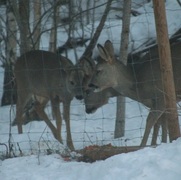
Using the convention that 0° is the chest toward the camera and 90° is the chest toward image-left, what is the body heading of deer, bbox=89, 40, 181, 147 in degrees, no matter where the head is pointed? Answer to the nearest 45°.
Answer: approximately 90°

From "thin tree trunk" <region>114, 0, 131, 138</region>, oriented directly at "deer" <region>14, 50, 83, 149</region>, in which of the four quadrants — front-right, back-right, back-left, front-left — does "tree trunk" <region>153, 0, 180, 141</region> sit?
back-left

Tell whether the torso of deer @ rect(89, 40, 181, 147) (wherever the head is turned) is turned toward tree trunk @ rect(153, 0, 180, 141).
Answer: no

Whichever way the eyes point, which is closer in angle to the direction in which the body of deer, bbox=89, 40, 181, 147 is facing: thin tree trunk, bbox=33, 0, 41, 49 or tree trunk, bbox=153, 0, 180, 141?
the thin tree trunk

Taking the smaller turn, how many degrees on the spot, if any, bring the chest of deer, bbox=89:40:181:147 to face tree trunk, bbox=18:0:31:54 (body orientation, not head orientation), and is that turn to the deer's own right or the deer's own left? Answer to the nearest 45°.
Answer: approximately 45° to the deer's own right

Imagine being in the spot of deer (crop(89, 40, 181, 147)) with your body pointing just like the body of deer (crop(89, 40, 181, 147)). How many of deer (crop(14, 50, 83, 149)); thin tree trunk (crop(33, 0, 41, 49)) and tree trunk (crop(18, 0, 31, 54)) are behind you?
0

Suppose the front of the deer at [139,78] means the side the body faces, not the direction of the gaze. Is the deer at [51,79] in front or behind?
in front
